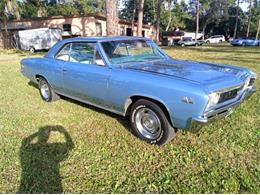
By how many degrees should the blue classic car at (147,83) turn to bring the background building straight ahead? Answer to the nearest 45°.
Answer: approximately 135° to its left

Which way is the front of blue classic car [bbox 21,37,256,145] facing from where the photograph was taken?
facing the viewer and to the right of the viewer

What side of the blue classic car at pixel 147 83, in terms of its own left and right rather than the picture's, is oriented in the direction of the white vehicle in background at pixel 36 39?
back
